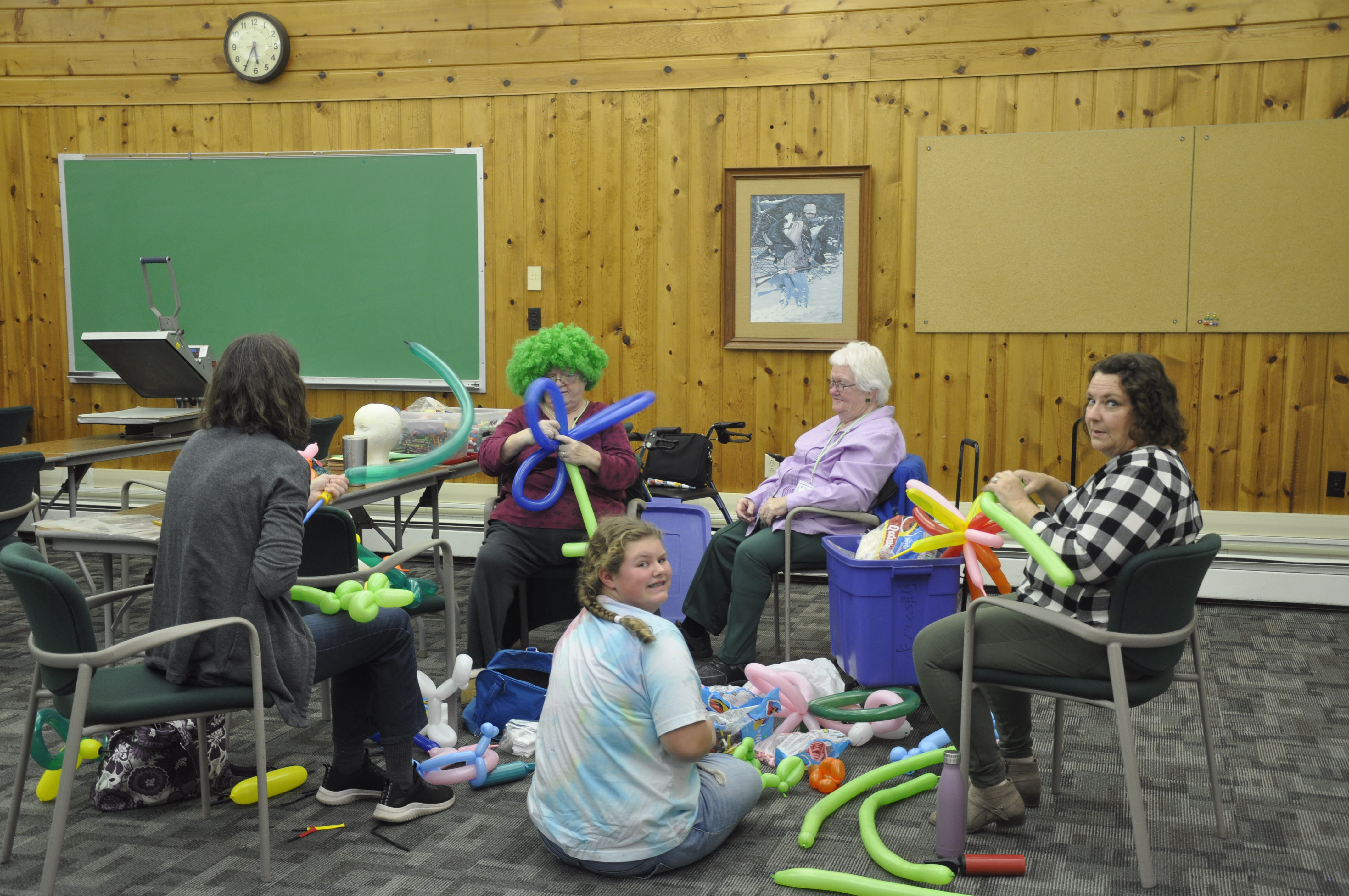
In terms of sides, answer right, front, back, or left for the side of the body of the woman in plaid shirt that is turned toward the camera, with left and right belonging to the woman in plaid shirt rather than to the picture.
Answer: left

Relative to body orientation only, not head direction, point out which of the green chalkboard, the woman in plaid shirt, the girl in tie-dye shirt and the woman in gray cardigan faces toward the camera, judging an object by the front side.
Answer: the green chalkboard

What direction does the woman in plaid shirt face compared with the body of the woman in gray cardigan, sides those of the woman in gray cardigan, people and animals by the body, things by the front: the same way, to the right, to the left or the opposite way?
to the left

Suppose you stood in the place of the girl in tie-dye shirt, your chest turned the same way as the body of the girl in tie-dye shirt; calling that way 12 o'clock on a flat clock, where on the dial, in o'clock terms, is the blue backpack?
The blue backpack is roughly at 10 o'clock from the girl in tie-dye shirt.

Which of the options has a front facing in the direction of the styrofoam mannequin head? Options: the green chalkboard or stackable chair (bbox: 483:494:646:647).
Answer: the green chalkboard

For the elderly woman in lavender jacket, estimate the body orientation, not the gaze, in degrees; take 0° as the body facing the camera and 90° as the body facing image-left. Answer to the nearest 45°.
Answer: approximately 45°

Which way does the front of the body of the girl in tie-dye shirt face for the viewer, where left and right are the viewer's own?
facing away from the viewer and to the right of the viewer
